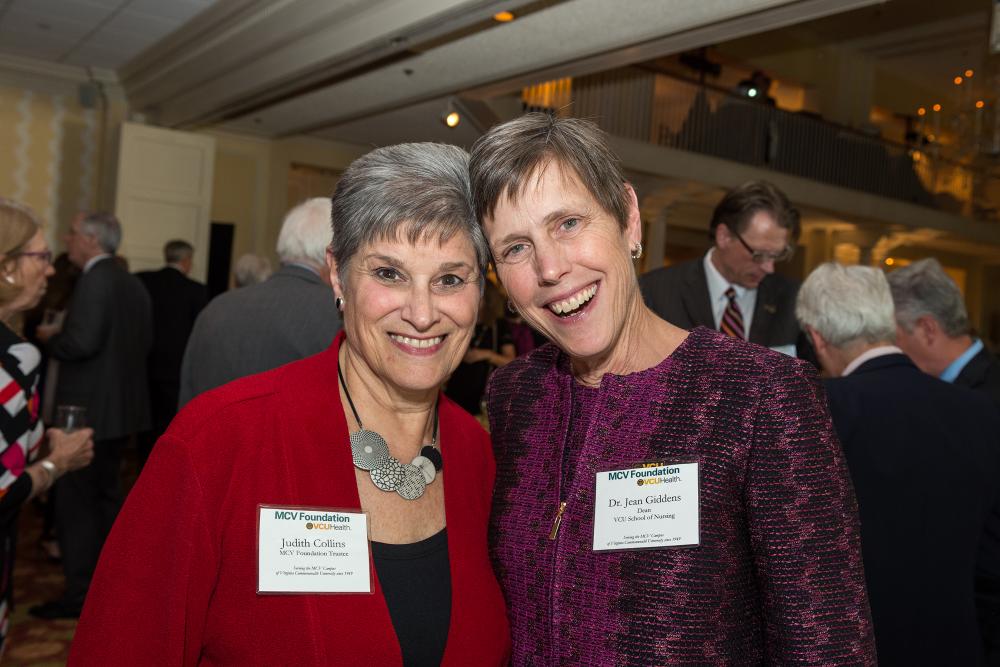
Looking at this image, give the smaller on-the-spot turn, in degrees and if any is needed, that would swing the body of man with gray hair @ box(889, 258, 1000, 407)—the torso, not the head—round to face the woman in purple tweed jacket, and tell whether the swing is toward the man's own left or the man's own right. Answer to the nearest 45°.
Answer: approximately 135° to the man's own left

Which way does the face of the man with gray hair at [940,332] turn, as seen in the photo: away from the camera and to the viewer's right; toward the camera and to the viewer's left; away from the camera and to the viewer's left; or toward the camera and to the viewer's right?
away from the camera and to the viewer's left

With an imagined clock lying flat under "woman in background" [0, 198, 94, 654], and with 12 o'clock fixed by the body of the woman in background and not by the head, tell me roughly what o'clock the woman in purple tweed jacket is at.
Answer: The woman in purple tweed jacket is roughly at 2 o'clock from the woman in background.

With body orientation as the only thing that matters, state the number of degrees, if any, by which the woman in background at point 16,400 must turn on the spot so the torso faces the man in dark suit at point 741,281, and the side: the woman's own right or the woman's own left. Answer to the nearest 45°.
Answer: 0° — they already face them

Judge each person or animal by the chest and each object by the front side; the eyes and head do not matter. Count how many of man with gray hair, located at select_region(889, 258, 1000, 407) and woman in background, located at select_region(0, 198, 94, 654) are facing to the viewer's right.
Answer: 1

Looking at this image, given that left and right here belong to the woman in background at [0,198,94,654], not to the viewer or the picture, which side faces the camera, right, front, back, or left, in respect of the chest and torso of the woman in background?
right

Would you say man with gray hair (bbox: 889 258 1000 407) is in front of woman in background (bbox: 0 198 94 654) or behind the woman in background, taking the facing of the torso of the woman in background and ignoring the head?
in front

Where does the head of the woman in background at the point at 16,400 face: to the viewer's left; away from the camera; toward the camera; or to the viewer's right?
to the viewer's right

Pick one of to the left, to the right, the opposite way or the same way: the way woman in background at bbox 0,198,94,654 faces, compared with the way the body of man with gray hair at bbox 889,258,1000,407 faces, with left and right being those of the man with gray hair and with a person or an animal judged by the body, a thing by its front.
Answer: to the right

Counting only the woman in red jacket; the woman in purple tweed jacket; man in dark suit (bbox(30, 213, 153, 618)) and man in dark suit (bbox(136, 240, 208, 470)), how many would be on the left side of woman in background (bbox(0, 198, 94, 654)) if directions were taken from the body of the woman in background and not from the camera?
2

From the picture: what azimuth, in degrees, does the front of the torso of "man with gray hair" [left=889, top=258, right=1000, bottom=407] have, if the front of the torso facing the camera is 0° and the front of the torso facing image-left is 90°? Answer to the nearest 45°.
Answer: approximately 135°

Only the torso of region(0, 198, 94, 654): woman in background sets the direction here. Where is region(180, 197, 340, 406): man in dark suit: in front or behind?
in front

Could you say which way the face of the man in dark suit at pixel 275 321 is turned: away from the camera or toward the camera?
away from the camera
